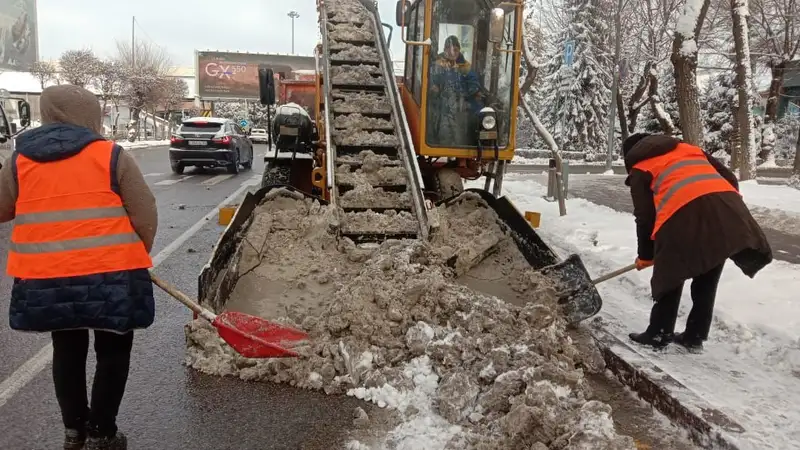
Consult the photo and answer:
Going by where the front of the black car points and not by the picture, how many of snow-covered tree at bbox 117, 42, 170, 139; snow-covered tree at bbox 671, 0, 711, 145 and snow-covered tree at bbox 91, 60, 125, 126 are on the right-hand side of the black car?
1

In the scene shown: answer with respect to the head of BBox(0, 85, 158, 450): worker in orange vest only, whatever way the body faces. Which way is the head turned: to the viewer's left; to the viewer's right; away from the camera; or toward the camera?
away from the camera

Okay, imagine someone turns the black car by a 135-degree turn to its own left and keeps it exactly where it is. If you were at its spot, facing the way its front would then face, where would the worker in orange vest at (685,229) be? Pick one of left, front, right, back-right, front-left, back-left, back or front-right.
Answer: left

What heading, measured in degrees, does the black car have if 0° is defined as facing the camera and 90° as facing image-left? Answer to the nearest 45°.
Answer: approximately 225°

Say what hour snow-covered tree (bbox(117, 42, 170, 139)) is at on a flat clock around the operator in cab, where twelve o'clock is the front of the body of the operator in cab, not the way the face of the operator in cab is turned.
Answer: The snow-covered tree is roughly at 5 o'clock from the operator in cab.

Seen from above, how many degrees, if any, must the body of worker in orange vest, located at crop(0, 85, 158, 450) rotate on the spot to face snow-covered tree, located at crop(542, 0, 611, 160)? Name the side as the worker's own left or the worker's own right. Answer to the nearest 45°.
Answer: approximately 45° to the worker's own right

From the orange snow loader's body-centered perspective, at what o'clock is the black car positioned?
The black car is roughly at 5 o'clock from the orange snow loader.

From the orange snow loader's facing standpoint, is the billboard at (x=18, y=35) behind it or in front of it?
behind

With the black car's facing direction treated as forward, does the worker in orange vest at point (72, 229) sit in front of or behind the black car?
behind

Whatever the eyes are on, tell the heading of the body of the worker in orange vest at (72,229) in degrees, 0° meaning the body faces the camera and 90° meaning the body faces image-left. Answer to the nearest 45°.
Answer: approximately 180°

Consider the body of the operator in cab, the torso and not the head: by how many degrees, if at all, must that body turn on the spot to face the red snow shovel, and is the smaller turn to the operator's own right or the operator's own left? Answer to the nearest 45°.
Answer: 0° — they already face it

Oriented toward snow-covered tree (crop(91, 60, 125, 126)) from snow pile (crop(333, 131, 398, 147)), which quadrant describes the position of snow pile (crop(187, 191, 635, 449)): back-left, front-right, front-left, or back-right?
back-left

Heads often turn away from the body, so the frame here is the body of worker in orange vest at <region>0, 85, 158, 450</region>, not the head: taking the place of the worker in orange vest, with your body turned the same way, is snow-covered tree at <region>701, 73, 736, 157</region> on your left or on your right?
on your right
